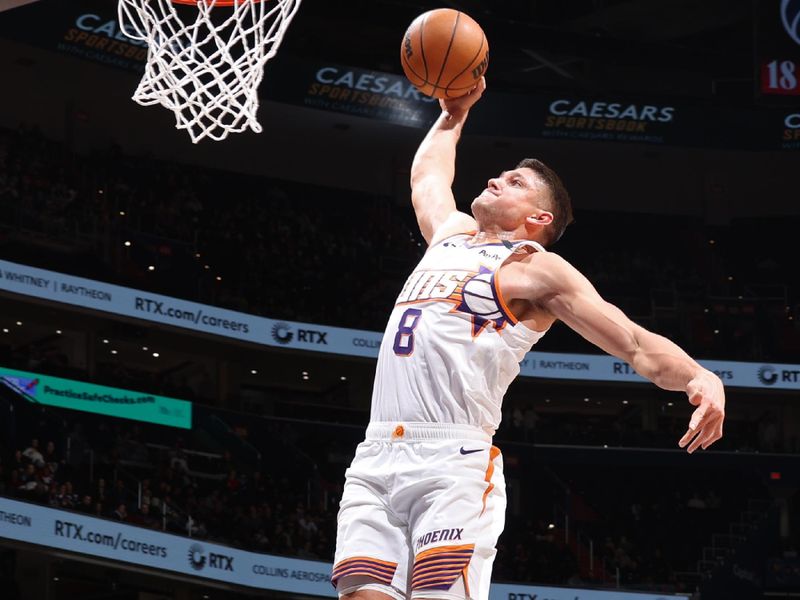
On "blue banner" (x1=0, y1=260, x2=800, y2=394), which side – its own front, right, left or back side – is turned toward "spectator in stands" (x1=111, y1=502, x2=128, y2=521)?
front

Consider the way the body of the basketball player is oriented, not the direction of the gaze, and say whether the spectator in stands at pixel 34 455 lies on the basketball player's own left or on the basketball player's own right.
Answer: on the basketball player's own right

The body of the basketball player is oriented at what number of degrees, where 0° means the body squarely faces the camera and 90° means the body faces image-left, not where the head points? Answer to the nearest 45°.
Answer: approximately 45°

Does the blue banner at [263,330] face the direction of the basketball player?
yes

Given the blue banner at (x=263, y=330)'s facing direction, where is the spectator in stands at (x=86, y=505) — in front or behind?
in front

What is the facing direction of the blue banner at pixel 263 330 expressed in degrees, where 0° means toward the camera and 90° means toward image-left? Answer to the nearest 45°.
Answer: approximately 0°

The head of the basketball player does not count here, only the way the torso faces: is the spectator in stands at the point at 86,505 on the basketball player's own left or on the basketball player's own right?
on the basketball player's own right

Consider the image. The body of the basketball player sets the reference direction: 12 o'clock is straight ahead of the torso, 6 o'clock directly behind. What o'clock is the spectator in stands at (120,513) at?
The spectator in stands is roughly at 4 o'clock from the basketball player.

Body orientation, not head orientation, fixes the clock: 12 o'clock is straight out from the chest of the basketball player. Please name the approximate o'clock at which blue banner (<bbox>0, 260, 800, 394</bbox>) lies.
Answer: The blue banner is roughly at 4 o'clock from the basketball player.

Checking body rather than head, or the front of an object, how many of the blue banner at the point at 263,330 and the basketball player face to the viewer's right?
0

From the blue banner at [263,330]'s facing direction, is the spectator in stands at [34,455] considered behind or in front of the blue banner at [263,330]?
in front
